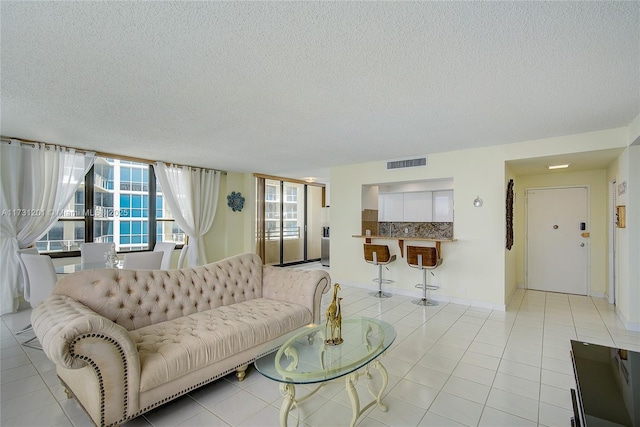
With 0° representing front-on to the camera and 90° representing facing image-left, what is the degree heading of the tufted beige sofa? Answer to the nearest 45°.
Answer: approximately 315°

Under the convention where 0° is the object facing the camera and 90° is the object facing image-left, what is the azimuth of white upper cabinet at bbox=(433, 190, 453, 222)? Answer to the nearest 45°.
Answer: approximately 0°

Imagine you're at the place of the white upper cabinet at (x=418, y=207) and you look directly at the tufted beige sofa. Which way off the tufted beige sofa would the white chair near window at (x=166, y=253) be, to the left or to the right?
right

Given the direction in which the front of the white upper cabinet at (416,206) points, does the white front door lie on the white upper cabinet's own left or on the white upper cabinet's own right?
on the white upper cabinet's own left

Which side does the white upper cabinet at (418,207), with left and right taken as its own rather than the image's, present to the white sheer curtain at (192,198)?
right

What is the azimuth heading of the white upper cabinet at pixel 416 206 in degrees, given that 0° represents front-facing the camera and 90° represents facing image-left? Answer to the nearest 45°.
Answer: approximately 0°
